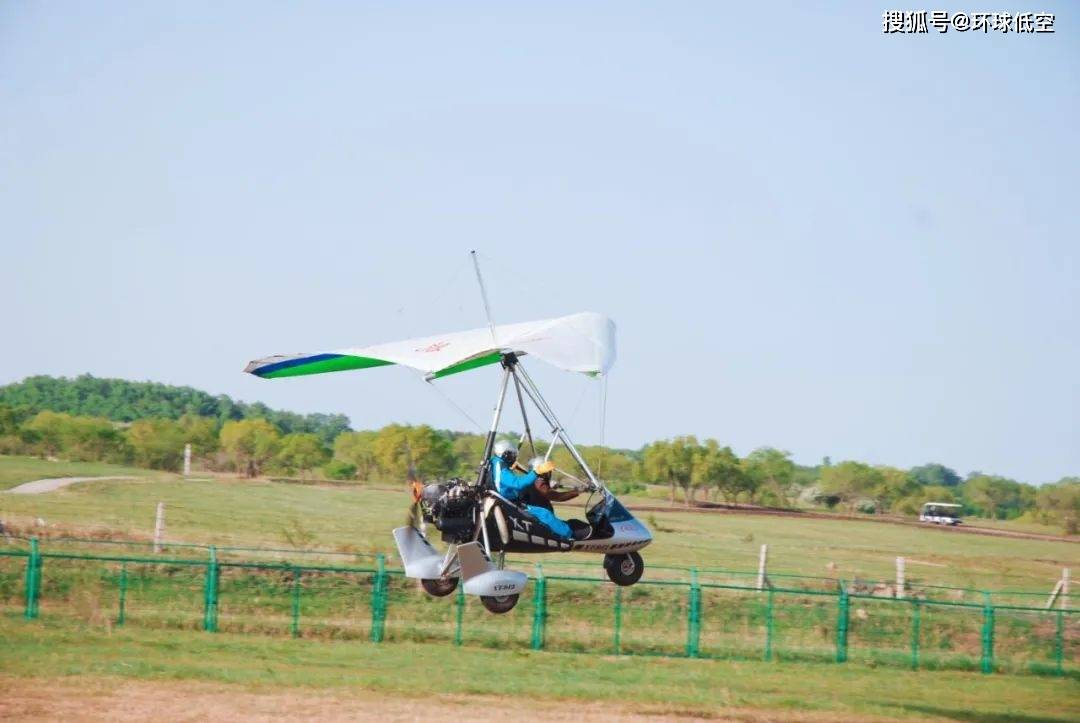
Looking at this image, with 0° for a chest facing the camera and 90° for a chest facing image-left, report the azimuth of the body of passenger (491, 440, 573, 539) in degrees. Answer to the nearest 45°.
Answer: approximately 225°

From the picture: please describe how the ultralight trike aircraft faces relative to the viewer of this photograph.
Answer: facing away from the viewer and to the right of the viewer
